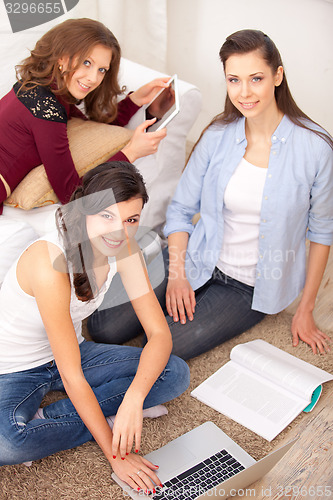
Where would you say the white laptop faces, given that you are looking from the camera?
facing away from the viewer and to the left of the viewer

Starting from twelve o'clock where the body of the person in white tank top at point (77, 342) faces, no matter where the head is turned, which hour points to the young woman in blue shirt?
The young woman in blue shirt is roughly at 9 o'clock from the person in white tank top.

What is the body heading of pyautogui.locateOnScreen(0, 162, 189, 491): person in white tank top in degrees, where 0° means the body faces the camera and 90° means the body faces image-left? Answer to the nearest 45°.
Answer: approximately 315°

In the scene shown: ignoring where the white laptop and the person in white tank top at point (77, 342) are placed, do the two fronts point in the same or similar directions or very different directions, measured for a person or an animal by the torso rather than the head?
very different directions

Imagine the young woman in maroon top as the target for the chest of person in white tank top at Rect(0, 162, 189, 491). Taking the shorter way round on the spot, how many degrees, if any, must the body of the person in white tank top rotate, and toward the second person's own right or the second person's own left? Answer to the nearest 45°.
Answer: approximately 135° to the second person's own left

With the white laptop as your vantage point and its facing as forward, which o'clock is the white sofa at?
The white sofa is roughly at 1 o'clock from the white laptop.

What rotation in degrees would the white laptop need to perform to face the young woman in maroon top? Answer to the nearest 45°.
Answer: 0° — it already faces them
